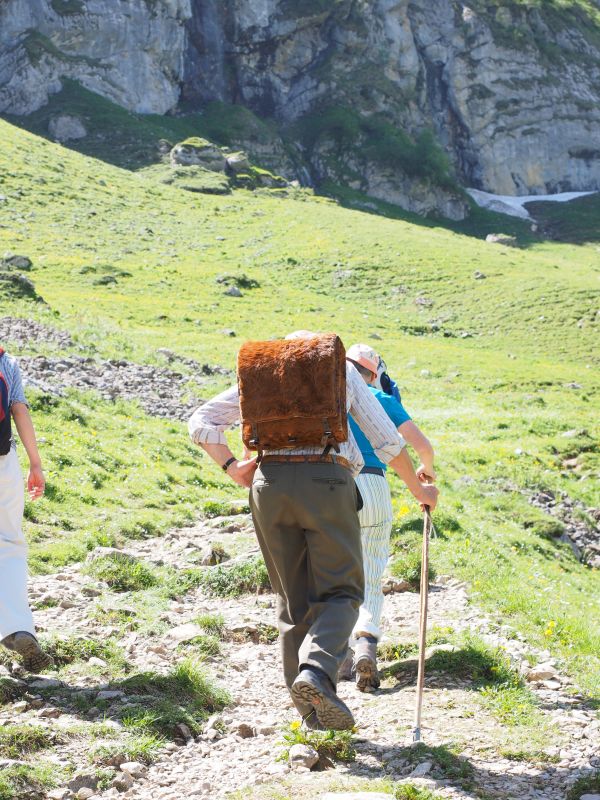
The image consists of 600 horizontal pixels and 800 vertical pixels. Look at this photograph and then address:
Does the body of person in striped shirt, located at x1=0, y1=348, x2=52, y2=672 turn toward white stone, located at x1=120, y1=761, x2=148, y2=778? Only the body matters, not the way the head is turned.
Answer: no

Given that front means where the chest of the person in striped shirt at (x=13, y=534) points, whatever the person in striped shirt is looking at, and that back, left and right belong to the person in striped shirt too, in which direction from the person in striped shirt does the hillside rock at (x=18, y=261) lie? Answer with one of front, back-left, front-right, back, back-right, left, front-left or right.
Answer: front

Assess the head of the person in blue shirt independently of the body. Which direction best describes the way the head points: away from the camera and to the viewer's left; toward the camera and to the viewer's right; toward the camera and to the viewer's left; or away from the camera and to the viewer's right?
away from the camera and to the viewer's right

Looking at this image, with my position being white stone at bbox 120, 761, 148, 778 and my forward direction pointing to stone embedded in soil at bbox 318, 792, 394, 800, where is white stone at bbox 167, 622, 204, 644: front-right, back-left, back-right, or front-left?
back-left

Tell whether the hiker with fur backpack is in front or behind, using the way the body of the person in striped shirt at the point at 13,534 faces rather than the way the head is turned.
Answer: behind

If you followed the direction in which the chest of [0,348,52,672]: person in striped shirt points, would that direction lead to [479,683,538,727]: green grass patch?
no

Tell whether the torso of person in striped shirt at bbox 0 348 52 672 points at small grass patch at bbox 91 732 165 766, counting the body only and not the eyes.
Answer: no

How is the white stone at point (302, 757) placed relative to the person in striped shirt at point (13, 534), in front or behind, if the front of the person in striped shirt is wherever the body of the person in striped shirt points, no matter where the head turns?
behind

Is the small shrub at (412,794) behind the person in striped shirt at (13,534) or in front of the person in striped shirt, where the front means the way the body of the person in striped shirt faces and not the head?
behind

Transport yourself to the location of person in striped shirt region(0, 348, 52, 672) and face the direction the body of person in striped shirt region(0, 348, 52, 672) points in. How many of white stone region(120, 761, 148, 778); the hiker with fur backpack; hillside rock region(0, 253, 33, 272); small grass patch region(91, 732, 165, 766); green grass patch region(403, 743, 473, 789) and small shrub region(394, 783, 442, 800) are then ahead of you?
1

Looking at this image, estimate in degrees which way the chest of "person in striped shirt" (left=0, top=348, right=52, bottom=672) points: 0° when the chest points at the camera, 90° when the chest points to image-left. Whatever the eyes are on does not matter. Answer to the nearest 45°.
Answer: approximately 180°

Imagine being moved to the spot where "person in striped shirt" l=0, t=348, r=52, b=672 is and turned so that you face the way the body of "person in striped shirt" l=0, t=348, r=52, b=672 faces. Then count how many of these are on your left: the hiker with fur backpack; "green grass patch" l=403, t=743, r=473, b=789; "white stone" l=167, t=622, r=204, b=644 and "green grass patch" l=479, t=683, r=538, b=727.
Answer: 0
